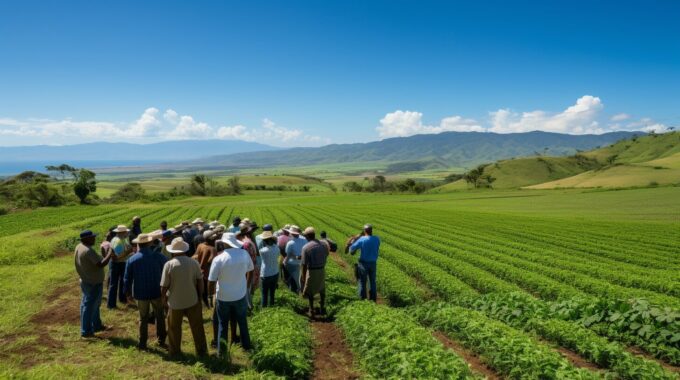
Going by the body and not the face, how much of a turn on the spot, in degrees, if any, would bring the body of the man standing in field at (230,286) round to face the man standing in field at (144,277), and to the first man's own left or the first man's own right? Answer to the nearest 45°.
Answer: approximately 90° to the first man's own left

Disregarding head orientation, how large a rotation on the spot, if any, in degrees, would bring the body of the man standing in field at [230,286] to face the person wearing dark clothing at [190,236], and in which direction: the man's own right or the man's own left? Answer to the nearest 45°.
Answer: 0° — they already face them

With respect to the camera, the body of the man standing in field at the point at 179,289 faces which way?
away from the camera

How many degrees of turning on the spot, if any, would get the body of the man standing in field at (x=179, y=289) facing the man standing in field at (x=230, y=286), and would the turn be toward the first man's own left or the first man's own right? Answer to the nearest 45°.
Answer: approximately 90° to the first man's own right

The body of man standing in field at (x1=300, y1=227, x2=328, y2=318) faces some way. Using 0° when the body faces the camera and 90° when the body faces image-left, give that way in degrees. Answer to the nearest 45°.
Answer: approximately 135°

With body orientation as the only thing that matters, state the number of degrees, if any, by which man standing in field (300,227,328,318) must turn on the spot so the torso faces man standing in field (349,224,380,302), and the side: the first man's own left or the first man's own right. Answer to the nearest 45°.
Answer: approximately 90° to the first man's own right

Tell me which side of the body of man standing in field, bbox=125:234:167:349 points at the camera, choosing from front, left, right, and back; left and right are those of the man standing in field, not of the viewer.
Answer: back

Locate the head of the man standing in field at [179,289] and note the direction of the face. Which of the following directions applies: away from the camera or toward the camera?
away from the camera

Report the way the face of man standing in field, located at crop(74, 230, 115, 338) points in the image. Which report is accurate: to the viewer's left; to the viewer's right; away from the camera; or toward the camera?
to the viewer's right

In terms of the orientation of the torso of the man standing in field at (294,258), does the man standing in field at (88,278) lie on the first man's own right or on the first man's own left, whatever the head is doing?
on the first man's own left
